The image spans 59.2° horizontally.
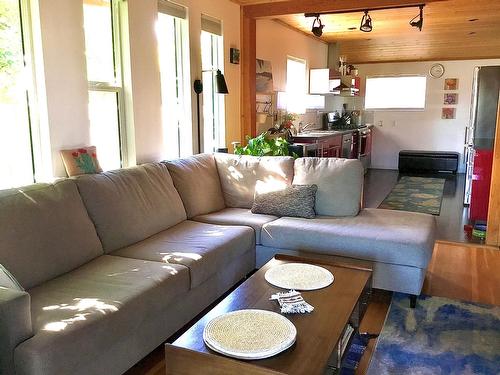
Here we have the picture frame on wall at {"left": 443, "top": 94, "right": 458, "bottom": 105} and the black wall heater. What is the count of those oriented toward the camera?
2

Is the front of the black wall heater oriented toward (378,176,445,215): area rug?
yes

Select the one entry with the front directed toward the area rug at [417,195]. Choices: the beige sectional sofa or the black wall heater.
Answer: the black wall heater

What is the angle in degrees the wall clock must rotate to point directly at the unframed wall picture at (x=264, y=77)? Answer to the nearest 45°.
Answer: approximately 45° to its right

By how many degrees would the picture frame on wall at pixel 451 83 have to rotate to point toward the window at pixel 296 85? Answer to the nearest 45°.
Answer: approximately 45° to its right

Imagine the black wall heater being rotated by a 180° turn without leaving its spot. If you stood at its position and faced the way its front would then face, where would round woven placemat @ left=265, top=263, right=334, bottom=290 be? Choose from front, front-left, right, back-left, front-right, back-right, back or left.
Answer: back

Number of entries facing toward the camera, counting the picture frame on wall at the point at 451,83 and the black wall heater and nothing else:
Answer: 2

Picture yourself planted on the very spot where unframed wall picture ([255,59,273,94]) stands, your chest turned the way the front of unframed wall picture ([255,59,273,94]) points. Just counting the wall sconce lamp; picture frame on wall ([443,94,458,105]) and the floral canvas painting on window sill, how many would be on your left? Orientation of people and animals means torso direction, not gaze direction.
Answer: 1

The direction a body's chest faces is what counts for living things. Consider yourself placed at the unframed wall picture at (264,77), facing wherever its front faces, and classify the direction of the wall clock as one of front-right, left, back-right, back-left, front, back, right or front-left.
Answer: left

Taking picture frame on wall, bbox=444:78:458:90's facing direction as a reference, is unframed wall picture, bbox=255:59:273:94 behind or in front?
in front
